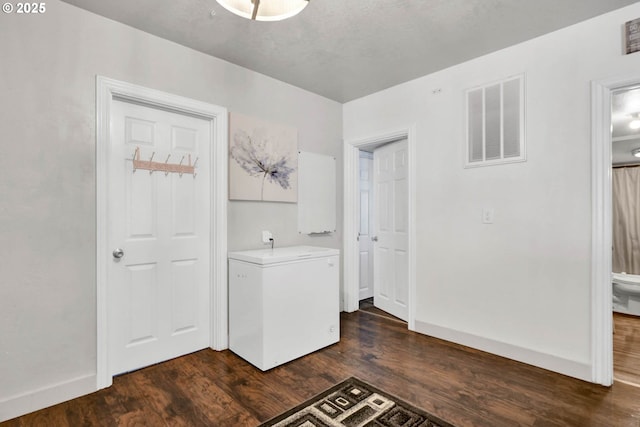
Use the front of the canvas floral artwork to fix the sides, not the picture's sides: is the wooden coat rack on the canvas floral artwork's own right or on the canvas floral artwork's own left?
on the canvas floral artwork's own right

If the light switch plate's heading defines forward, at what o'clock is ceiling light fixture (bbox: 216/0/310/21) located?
The ceiling light fixture is roughly at 1 o'clock from the light switch plate.

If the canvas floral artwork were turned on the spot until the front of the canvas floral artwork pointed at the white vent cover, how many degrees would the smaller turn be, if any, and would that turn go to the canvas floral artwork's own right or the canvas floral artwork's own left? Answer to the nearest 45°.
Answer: approximately 45° to the canvas floral artwork's own left

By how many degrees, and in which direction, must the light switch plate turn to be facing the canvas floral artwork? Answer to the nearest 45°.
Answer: approximately 90° to its right

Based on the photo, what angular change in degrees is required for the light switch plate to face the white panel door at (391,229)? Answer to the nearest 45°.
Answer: approximately 135° to its right

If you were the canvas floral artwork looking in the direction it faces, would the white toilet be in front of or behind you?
in front

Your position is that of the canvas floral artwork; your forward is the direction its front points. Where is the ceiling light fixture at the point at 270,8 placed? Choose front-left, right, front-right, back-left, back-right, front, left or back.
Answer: front-right

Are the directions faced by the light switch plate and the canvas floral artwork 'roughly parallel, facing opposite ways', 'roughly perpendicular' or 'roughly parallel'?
roughly perpendicular

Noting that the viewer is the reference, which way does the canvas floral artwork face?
facing the viewer and to the right of the viewer

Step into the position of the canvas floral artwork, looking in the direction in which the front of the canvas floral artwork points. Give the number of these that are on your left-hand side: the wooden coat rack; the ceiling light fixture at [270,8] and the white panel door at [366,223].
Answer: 1

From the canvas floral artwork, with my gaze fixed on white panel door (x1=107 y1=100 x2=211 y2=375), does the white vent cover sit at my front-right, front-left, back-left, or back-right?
back-left

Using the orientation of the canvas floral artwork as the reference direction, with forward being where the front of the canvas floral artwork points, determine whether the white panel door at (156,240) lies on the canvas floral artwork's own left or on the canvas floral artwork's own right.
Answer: on the canvas floral artwork's own right

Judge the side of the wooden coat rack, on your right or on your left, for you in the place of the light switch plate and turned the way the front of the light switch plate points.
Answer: on your right

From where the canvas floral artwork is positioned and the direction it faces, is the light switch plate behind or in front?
in front

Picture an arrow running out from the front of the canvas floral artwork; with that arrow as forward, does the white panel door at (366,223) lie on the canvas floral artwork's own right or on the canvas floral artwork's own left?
on the canvas floral artwork's own left
